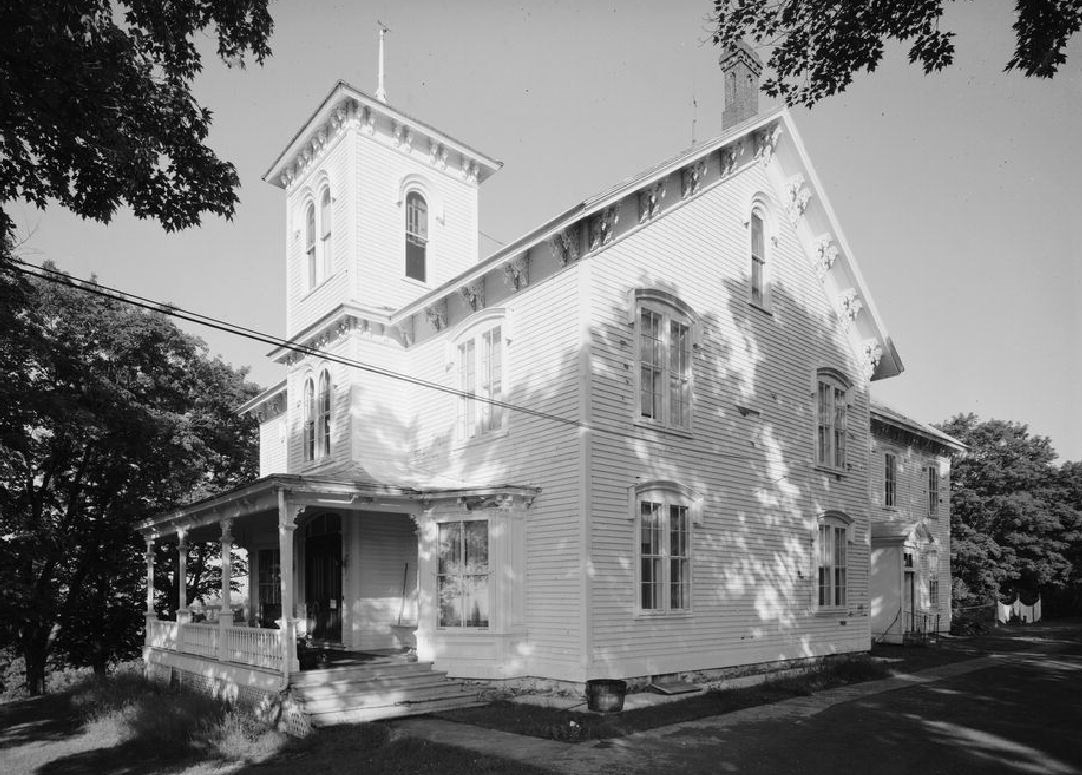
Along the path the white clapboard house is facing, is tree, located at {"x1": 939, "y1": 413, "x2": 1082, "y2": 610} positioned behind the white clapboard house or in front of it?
behind

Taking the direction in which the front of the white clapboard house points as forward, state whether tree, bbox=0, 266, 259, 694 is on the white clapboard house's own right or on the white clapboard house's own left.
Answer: on the white clapboard house's own right

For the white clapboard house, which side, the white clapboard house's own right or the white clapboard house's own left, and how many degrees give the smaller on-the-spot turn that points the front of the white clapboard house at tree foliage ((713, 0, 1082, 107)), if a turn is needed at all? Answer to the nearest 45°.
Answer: approximately 45° to the white clapboard house's own left

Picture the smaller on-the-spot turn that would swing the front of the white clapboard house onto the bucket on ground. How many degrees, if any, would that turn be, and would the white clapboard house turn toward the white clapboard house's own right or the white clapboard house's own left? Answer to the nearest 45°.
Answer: approximately 45° to the white clapboard house's own left

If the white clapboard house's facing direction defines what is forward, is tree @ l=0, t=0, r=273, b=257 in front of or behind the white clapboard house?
in front

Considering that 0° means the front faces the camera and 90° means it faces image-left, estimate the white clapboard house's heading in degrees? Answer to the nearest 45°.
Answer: approximately 45°

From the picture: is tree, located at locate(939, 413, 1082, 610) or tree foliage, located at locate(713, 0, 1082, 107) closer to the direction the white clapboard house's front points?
the tree foliage
